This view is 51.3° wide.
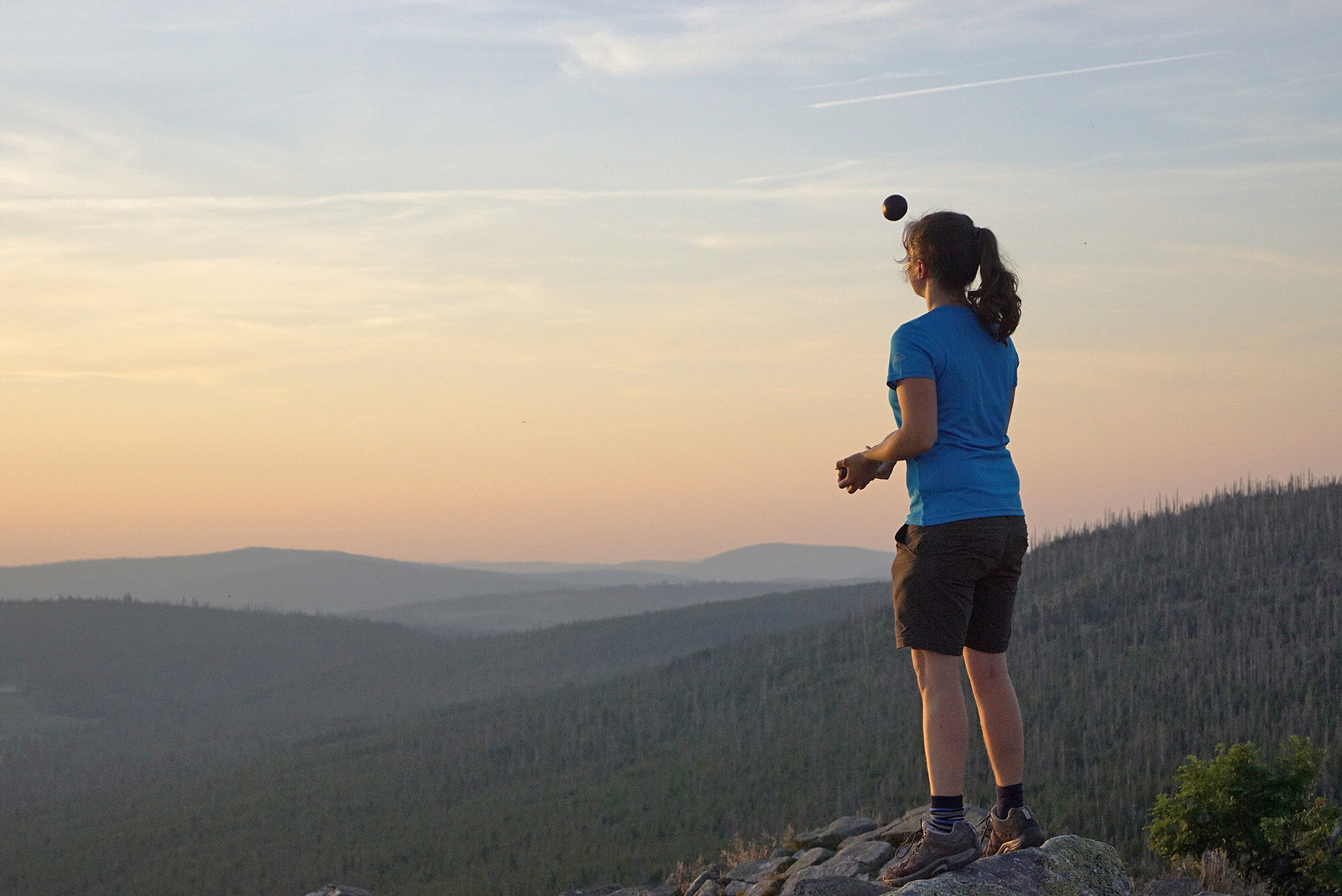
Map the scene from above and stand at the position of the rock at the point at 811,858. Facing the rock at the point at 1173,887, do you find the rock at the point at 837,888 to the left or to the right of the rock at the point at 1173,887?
right

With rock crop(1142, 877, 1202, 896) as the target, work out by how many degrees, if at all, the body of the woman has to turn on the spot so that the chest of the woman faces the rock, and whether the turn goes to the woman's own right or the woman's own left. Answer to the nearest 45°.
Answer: approximately 90° to the woman's own right

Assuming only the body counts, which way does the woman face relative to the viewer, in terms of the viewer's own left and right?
facing away from the viewer and to the left of the viewer

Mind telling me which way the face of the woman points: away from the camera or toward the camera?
away from the camera

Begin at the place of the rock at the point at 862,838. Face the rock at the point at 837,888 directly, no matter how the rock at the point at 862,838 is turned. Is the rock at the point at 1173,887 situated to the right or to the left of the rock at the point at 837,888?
left

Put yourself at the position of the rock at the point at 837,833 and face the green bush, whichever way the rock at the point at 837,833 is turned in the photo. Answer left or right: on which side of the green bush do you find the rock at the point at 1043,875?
right

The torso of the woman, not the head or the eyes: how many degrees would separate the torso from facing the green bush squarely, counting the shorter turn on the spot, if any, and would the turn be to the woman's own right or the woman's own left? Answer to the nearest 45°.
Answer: approximately 90° to the woman's own right
